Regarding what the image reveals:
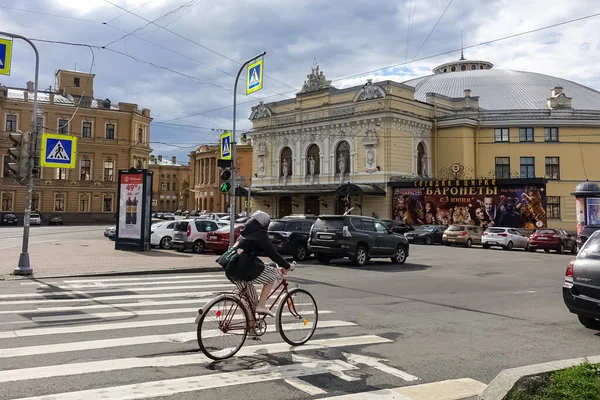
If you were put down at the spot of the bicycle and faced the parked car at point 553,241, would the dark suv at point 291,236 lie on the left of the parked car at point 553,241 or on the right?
left

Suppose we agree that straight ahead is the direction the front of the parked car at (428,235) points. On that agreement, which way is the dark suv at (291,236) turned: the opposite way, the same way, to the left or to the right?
the opposite way

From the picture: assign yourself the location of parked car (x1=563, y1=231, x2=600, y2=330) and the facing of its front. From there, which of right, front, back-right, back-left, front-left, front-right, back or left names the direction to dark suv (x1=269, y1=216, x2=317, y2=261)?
left

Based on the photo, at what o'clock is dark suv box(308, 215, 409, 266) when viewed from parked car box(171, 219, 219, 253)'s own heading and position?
The dark suv is roughly at 3 o'clock from the parked car.

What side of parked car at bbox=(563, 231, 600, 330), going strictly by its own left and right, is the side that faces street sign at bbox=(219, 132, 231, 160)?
left

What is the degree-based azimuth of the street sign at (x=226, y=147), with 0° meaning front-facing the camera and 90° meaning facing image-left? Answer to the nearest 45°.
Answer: approximately 45°

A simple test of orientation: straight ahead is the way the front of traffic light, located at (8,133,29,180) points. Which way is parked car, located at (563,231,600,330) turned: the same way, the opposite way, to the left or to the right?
the opposite way

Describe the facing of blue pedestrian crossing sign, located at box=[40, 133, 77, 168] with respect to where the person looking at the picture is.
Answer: facing the viewer
